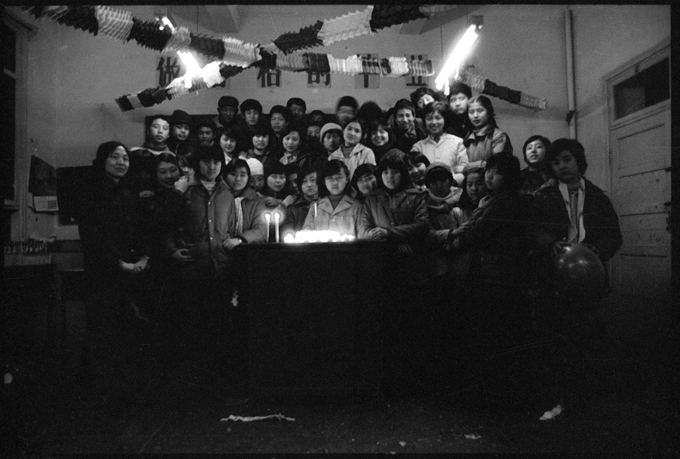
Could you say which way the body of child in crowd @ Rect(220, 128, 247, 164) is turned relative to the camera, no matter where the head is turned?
toward the camera

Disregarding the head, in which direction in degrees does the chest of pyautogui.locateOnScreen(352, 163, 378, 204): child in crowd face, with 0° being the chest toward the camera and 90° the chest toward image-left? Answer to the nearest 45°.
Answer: approximately 0°

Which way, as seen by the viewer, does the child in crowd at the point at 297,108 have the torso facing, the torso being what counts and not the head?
toward the camera

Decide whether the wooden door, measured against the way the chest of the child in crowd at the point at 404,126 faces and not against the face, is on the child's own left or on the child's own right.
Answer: on the child's own left

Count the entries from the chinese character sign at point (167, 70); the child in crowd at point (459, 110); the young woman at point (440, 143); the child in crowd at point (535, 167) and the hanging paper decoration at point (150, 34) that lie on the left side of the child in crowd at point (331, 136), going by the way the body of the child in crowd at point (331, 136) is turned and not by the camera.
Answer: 3

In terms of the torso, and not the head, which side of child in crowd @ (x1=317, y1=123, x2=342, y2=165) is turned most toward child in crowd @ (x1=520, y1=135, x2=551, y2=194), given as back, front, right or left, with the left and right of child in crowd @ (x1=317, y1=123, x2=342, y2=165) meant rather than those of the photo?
left

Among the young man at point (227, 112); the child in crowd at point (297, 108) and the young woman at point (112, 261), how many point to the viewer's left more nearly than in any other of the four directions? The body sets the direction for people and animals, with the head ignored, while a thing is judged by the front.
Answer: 0

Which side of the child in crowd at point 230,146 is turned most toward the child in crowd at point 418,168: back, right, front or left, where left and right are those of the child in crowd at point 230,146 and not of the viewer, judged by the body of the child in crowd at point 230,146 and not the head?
left

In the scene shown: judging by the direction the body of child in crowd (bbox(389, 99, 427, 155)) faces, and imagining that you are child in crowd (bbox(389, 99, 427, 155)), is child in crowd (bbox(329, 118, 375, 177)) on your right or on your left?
on your right

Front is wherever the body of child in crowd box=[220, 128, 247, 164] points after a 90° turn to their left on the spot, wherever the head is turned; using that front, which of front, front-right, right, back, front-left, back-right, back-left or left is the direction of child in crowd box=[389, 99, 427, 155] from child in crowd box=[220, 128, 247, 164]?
front

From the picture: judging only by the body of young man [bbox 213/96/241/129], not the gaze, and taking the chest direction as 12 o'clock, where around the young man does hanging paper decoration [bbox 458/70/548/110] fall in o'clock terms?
The hanging paper decoration is roughly at 9 o'clock from the young man.
